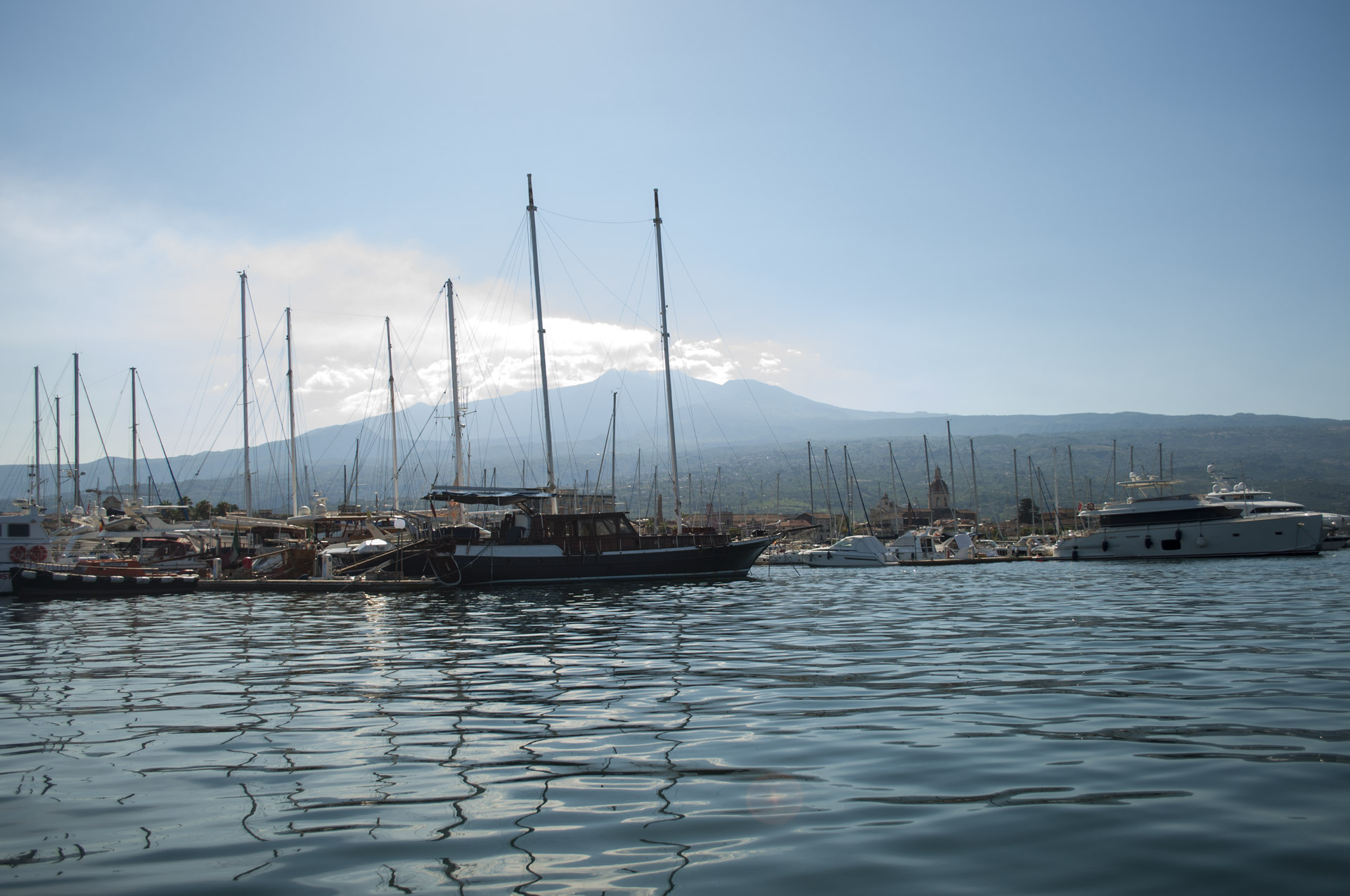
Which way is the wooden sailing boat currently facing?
to the viewer's right

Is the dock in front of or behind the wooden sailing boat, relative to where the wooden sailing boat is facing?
behind
